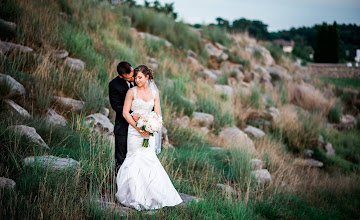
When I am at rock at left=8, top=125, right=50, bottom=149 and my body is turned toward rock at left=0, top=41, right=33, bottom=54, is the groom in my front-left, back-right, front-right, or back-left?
back-right

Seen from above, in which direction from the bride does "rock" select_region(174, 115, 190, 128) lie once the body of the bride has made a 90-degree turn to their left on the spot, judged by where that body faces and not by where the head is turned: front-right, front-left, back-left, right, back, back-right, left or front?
left

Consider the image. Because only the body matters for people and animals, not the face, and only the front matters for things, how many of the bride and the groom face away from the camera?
0

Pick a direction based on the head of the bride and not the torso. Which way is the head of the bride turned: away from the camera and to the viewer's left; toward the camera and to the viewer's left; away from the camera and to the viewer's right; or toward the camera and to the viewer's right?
toward the camera and to the viewer's left

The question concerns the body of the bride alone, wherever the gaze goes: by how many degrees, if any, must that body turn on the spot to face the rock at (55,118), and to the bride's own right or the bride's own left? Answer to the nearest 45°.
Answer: approximately 135° to the bride's own right

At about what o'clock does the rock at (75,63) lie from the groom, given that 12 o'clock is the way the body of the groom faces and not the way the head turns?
The rock is roughly at 7 o'clock from the groom.

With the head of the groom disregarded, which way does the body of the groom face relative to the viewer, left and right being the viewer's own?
facing the viewer and to the right of the viewer

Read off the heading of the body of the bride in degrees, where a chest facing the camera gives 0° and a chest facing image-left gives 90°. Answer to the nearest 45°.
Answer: approximately 0°

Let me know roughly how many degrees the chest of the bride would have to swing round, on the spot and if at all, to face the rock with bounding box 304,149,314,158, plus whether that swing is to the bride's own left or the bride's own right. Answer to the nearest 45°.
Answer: approximately 135° to the bride's own left

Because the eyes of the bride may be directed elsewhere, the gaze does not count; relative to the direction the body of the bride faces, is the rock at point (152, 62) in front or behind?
behind

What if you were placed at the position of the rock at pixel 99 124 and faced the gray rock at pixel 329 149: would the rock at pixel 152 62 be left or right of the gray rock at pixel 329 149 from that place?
left
